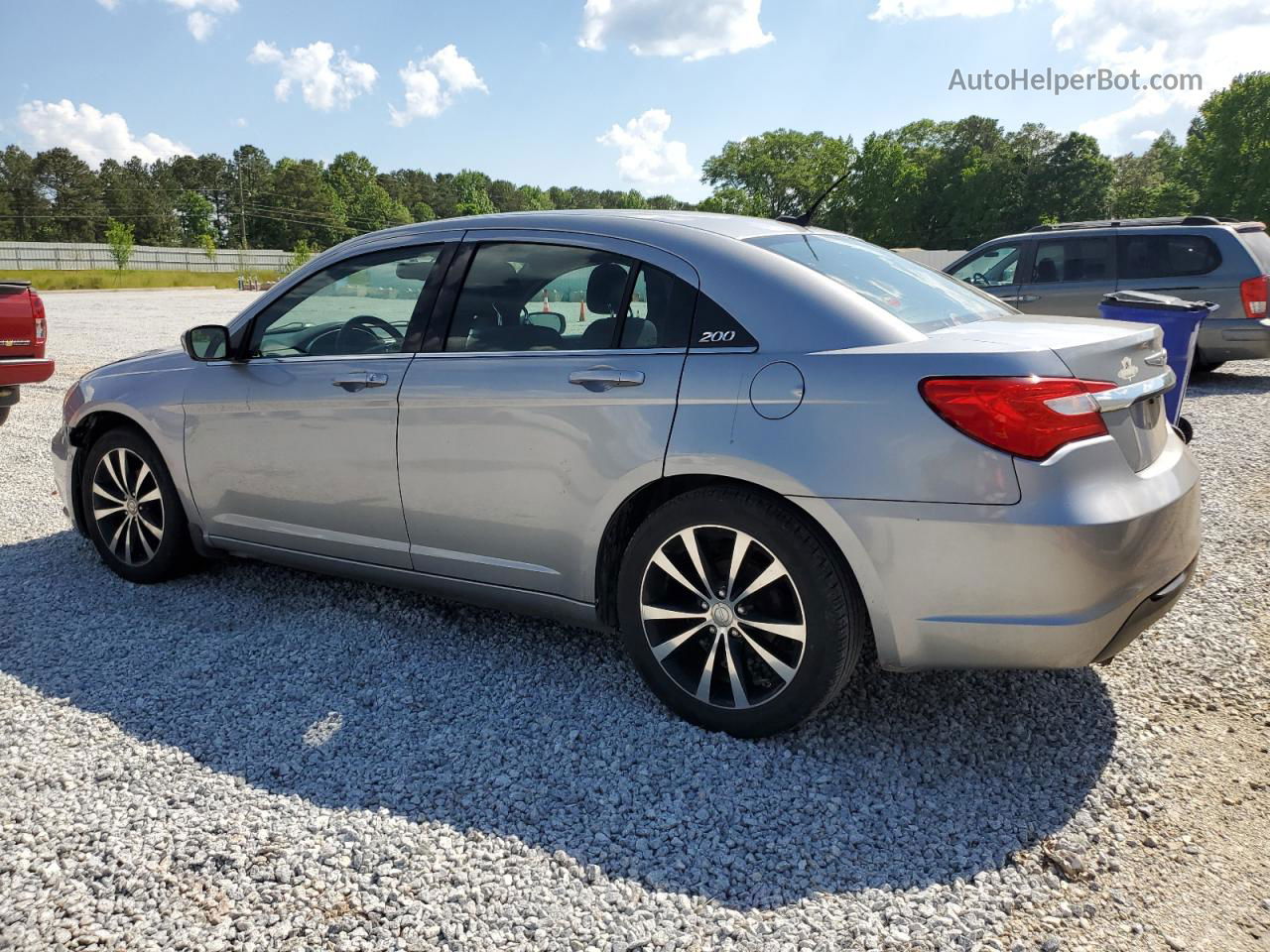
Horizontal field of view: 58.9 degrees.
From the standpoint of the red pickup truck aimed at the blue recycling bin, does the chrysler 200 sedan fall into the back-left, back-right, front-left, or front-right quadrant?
front-right

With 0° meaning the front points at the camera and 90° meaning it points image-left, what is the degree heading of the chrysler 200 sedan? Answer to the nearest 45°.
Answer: approximately 135°

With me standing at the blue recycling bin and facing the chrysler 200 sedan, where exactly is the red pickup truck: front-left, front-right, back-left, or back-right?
front-right

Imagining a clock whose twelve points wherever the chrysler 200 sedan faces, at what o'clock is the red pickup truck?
The red pickup truck is roughly at 12 o'clock from the chrysler 200 sedan.

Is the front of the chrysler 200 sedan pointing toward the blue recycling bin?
no
